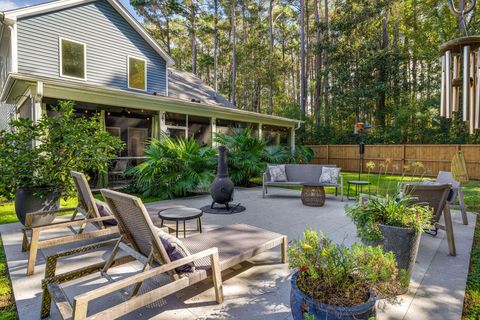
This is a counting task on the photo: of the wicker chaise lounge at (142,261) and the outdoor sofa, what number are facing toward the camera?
1

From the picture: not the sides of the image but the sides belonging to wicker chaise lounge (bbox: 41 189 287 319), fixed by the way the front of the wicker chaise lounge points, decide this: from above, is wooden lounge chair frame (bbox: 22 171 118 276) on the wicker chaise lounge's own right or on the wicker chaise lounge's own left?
on the wicker chaise lounge's own left

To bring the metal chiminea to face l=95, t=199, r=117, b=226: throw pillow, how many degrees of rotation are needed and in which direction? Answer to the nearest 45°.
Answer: approximately 45° to its right

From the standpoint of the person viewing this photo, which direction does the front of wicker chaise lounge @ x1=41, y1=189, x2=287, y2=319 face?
facing away from the viewer and to the right of the viewer

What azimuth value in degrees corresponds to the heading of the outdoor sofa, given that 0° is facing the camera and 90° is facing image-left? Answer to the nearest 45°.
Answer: approximately 0°

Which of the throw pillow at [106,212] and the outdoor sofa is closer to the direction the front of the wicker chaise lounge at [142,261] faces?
the outdoor sofa

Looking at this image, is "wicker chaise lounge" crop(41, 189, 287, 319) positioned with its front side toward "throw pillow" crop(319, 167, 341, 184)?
yes

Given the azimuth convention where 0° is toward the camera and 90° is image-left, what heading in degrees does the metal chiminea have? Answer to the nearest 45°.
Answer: approximately 0°

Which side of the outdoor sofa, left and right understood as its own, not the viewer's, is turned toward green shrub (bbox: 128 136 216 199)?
right
